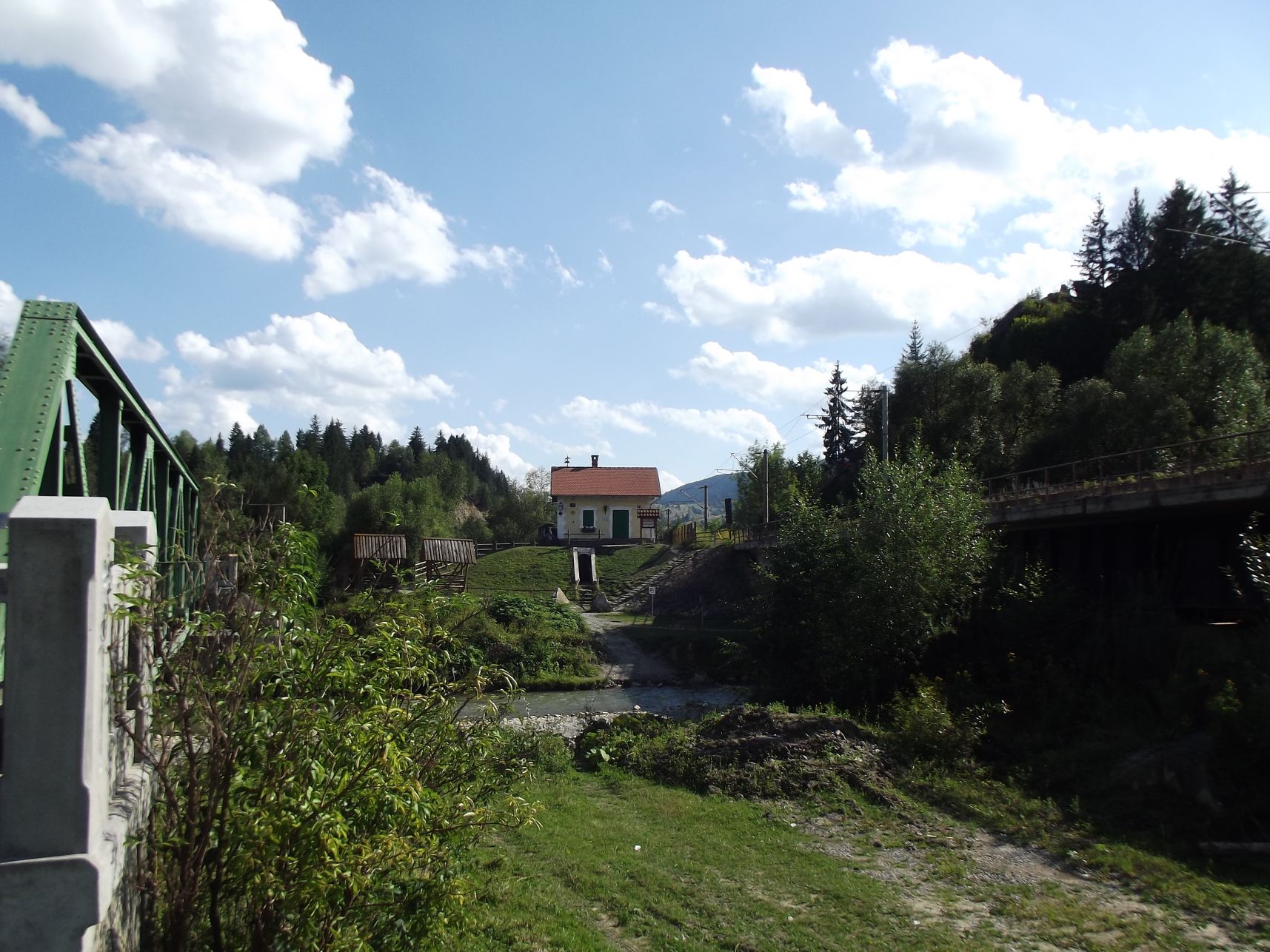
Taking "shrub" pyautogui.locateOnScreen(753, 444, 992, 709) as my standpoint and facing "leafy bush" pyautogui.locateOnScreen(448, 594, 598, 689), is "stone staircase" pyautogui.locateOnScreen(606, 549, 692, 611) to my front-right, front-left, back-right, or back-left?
front-right

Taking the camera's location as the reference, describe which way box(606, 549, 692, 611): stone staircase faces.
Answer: facing the viewer and to the left of the viewer

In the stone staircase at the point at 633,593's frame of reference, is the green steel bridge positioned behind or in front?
in front

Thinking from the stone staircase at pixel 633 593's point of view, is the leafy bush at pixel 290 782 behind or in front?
in front

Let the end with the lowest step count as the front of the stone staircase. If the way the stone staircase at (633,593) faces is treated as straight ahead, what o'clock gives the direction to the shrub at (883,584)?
The shrub is roughly at 10 o'clock from the stone staircase.

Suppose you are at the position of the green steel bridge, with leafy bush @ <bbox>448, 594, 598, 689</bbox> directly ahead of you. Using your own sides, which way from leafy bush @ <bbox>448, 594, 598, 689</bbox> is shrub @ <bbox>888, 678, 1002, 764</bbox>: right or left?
right

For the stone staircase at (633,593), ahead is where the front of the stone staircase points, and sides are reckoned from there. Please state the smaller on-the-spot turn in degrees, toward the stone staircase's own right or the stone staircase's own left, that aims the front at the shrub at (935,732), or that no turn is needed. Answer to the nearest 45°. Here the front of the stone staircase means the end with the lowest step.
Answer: approximately 45° to the stone staircase's own left

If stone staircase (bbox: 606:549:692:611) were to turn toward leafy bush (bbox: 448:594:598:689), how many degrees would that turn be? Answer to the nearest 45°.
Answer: approximately 45° to its left

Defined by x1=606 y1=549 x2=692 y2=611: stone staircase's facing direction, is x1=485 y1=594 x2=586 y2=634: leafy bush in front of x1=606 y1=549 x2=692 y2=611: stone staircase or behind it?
in front

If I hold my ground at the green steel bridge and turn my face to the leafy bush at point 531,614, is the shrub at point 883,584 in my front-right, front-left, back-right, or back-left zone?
front-right
